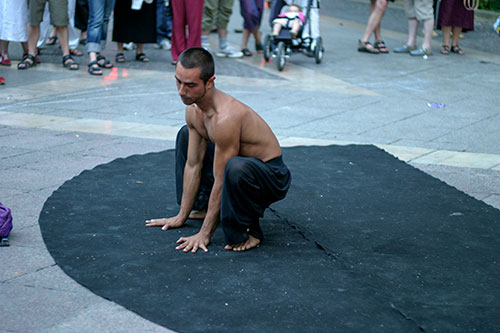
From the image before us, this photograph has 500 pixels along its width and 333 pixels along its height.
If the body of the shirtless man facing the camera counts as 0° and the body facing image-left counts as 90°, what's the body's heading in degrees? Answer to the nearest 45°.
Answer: approximately 45°

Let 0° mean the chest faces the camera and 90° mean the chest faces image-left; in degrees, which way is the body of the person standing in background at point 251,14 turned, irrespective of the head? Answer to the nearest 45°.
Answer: approximately 0°

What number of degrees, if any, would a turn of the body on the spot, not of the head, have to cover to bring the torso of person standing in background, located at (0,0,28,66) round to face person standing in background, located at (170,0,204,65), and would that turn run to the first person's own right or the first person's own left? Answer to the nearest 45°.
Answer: approximately 90° to the first person's own left

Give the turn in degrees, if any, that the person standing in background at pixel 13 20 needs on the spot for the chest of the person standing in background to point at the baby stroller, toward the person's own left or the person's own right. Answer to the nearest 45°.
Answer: approximately 90° to the person's own left

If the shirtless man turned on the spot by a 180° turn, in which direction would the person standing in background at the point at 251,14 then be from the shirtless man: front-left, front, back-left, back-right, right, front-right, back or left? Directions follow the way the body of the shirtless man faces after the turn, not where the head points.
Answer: front-left

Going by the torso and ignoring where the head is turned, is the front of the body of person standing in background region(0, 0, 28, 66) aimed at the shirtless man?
yes
